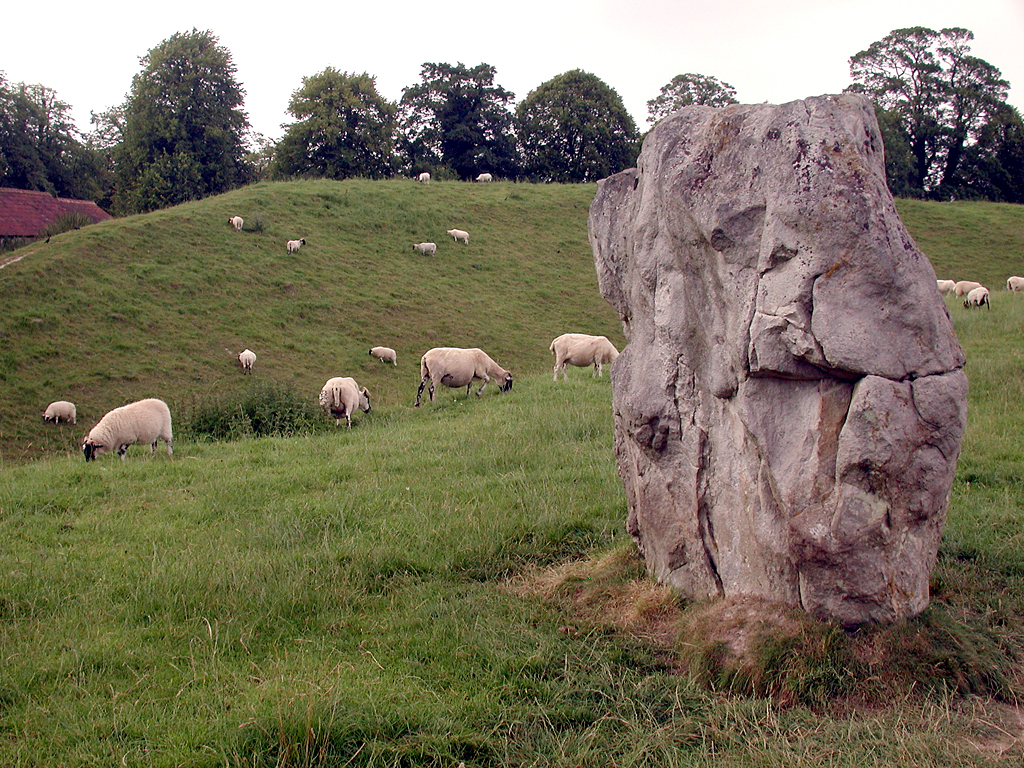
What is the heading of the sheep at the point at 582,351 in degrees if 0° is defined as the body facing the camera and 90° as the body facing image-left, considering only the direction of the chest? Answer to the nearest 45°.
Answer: approximately 270°

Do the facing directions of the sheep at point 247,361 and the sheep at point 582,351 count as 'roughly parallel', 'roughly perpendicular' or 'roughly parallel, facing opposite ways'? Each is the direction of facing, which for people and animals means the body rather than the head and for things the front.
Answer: roughly perpendicular

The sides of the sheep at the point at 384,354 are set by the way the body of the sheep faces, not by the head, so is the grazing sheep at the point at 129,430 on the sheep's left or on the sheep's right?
on the sheep's left

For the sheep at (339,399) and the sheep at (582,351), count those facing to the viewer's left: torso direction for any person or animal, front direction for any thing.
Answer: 0

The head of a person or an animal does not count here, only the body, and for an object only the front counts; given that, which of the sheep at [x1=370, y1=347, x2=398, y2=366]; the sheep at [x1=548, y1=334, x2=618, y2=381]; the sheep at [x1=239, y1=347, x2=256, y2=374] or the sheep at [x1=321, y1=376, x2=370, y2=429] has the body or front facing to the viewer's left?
the sheep at [x1=370, y1=347, x2=398, y2=366]

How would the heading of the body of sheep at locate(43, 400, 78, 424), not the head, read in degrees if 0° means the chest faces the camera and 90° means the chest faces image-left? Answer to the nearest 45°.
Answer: approximately 90°

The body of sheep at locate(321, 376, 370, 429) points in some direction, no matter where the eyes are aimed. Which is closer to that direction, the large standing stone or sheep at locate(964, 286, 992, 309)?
the sheep

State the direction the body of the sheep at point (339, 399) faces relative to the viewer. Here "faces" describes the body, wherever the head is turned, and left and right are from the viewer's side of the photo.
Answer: facing away from the viewer and to the right of the viewer

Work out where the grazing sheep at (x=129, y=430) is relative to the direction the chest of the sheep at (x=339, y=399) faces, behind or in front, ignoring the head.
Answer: behind

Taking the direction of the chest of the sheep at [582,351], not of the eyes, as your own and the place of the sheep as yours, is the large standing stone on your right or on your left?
on your right
